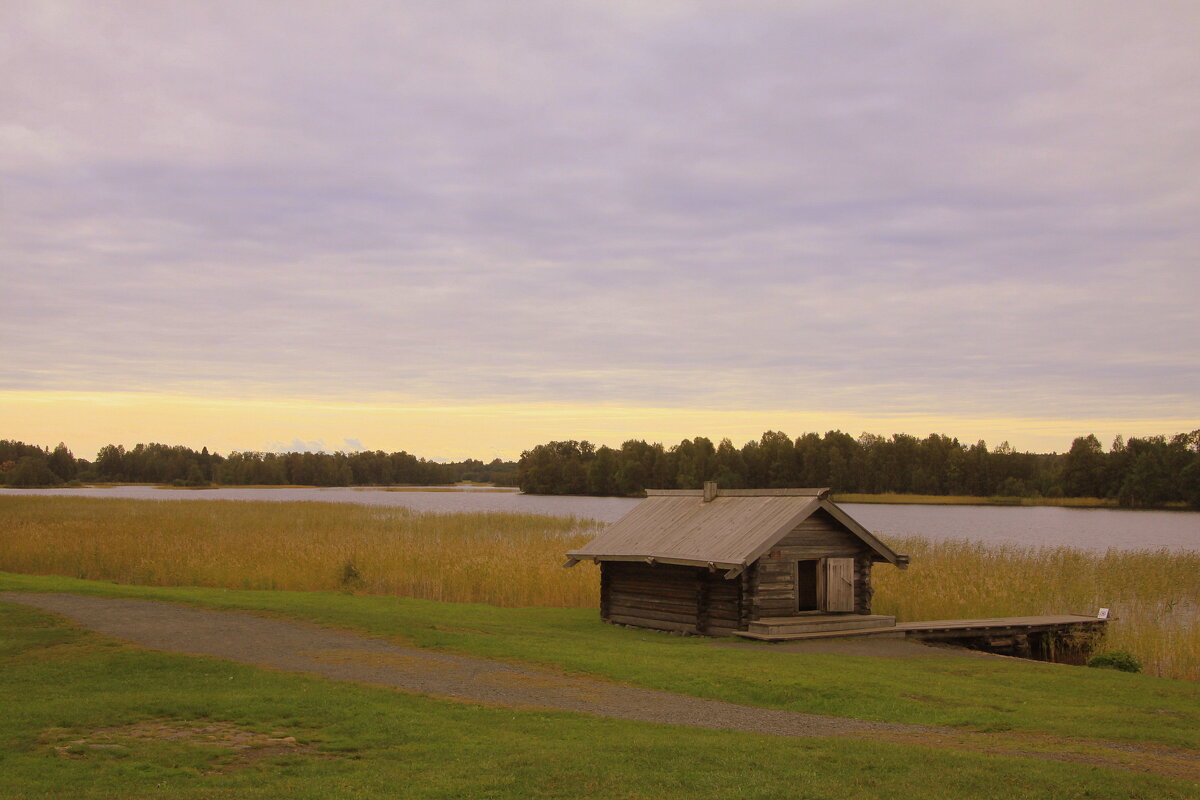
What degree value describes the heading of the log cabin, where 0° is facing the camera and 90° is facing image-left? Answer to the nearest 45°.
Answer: approximately 315°

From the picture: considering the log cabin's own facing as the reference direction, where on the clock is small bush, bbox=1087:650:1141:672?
The small bush is roughly at 11 o'clock from the log cabin.

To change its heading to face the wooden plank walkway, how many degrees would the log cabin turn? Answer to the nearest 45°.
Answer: approximately 45° to its left
